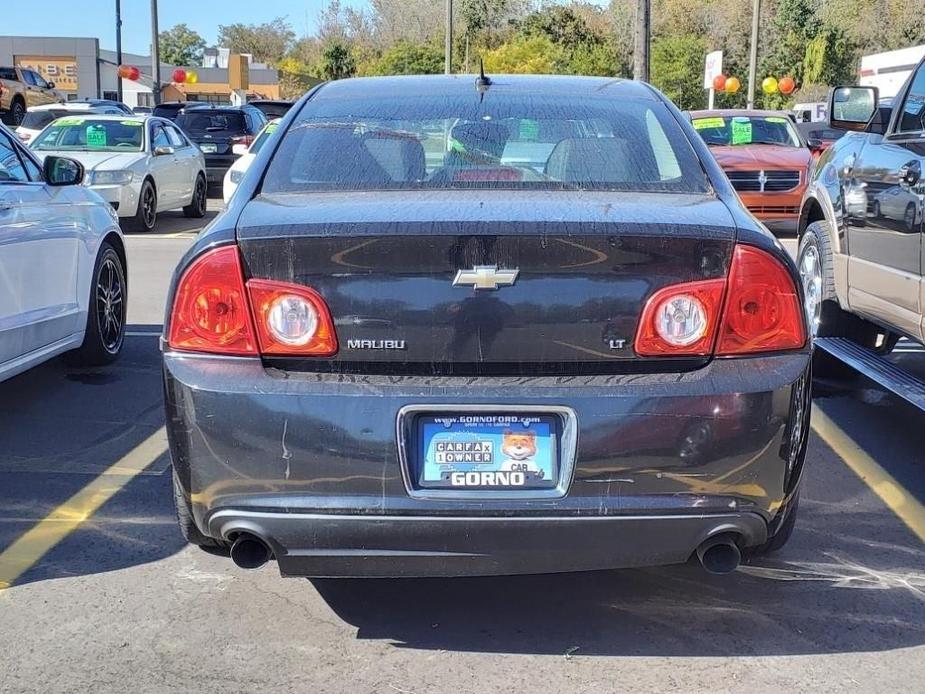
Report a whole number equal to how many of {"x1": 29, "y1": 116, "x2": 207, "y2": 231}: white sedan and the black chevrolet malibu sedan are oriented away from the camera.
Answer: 1

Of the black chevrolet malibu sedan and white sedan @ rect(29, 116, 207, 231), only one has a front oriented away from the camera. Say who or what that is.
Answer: the black chevrolet malibu sedan

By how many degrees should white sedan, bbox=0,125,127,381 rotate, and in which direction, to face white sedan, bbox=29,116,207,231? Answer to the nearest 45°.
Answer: approximately 45° to its left

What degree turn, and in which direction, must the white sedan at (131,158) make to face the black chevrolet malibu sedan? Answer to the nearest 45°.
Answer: approximately 45° to its left

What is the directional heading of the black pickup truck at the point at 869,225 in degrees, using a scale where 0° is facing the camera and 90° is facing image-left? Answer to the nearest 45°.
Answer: approximately 135°

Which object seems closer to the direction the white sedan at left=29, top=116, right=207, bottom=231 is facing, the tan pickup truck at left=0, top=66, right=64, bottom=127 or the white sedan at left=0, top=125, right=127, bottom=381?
the white sedan

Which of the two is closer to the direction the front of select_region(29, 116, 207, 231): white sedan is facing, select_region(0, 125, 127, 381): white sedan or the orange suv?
the white sedan

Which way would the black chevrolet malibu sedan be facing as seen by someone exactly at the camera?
facing away from the viewer

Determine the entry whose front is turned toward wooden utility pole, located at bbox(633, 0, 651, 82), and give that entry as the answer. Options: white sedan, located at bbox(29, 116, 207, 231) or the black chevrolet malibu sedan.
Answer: the black chevrolet malibu sedan

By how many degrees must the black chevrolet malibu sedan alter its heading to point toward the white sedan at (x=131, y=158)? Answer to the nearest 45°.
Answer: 0° — it already faces it

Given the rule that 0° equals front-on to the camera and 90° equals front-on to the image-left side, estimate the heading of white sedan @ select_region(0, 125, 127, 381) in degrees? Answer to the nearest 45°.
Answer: approximately 225°

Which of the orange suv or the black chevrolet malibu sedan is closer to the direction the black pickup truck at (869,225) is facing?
the orange suv
